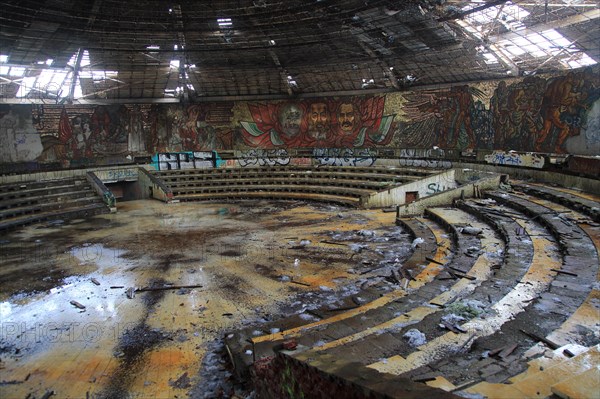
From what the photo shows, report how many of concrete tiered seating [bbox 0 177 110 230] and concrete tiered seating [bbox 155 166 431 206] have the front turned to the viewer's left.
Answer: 0

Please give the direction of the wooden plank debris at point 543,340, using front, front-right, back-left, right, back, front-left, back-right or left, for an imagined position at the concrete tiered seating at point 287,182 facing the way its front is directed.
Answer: front

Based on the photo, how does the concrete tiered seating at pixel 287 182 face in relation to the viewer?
toward the camera

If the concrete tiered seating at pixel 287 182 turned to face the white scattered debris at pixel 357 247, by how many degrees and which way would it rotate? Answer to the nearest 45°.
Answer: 0° — it already faces it

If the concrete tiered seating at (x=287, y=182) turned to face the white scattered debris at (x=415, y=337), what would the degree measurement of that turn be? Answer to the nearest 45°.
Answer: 0° — it already faces it

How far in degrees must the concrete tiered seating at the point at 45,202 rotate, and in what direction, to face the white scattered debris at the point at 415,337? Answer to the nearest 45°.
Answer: approximately 45° to its right

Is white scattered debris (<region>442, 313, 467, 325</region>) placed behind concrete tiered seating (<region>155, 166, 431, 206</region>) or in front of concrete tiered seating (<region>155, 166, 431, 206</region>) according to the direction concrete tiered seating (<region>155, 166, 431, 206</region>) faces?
in front

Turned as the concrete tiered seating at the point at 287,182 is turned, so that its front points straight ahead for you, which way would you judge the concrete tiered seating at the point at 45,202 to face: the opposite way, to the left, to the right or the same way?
to the left

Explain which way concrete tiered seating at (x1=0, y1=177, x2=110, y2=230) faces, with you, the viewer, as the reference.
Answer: facing the viewer and to the right of the viewer

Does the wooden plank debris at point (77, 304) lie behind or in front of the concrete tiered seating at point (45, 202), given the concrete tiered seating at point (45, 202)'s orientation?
in front

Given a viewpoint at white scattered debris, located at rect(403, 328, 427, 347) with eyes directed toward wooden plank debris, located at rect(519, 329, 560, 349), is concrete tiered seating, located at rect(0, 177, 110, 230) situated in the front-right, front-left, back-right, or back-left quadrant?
back-left

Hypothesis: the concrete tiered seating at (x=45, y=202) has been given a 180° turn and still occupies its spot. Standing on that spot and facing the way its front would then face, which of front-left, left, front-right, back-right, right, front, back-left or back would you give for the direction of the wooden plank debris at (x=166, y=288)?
back-left
